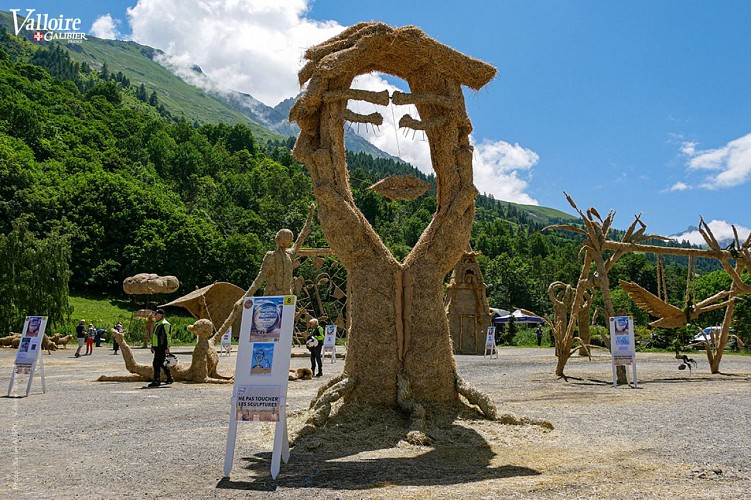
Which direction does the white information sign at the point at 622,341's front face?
toward the camera

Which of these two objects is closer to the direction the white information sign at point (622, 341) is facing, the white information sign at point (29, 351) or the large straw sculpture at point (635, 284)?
the white information sign

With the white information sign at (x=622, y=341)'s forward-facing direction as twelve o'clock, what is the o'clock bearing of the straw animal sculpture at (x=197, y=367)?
The straw animal sculpture is roughly at 2 o'clock from the white information sign.

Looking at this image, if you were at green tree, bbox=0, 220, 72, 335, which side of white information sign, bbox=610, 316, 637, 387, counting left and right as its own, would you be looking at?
right

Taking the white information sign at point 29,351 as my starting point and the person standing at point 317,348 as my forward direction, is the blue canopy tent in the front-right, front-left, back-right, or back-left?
front-left

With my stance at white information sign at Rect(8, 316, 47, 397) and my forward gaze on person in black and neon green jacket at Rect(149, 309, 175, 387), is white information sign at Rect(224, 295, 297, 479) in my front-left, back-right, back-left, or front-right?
front-right

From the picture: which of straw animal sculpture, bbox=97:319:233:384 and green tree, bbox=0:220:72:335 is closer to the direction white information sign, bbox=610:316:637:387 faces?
the straw animal sculpture

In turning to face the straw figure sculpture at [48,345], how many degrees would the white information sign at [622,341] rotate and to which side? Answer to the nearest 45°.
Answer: approximately 90° to its right
